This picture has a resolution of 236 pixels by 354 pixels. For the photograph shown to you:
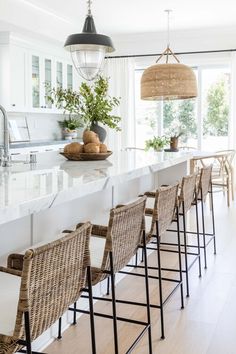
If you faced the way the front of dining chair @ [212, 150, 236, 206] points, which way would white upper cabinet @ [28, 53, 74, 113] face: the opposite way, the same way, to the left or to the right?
the opposite way

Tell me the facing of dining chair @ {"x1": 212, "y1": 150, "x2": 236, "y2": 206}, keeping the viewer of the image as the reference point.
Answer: facing away from the viewer and to the left of the viewer

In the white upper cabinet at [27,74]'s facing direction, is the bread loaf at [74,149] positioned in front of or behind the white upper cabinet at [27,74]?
in front

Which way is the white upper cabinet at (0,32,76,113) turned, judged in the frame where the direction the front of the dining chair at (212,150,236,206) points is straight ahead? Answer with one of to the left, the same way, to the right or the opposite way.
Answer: the opposite way

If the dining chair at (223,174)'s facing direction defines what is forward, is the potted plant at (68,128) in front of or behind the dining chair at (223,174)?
in front

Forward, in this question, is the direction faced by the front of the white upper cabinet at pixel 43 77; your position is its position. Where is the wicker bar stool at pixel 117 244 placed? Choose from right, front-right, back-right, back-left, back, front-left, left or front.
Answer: front-right
